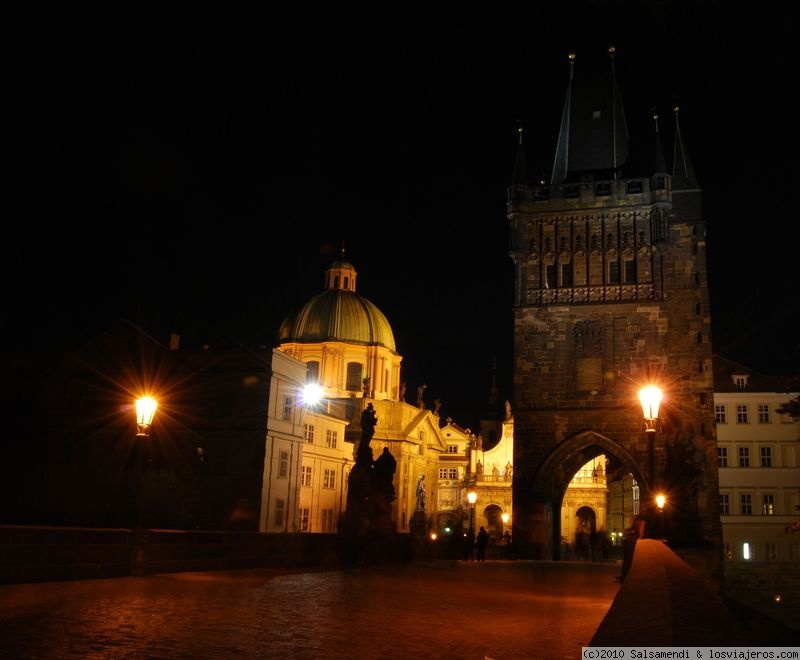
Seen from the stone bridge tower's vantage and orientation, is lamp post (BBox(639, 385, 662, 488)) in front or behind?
in front

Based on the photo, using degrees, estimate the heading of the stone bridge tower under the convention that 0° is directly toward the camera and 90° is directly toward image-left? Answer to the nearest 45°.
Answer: approximately 0°
